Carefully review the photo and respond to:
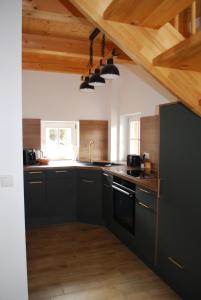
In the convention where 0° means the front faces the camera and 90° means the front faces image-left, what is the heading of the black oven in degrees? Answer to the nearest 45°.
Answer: approximately 45°

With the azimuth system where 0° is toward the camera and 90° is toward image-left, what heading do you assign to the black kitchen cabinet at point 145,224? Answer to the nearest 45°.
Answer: approximately 45°

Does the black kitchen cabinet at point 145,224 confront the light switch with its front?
yes

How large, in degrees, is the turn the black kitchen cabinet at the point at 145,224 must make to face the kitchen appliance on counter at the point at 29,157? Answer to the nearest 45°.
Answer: approximately 90° to its right
